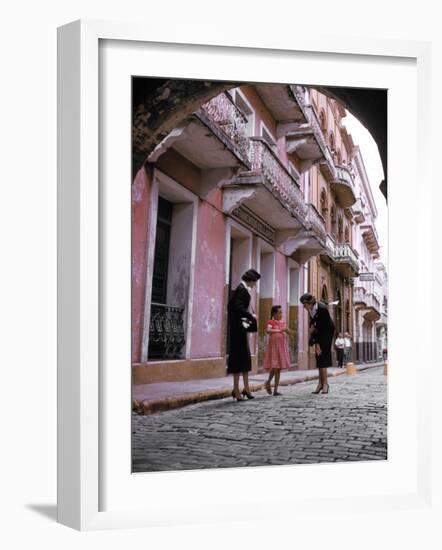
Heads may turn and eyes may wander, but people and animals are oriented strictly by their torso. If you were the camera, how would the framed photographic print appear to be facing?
facing the viewer and to the right of the viewer
